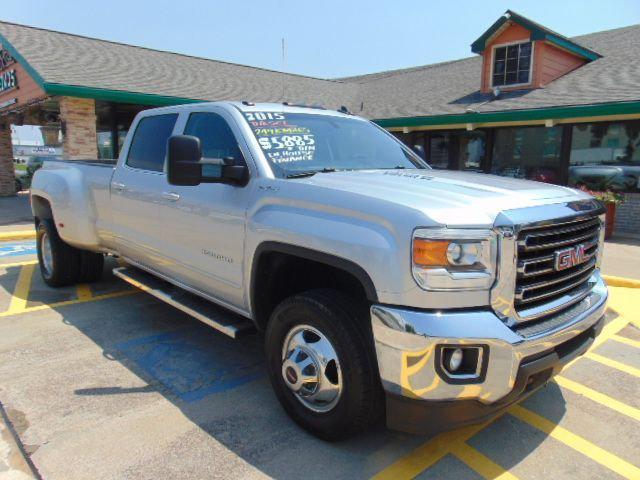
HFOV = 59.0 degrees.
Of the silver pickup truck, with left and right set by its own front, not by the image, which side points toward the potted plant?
left

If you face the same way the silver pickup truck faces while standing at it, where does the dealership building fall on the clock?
The dealership building is roughly at 8 o'clock from the silver pickup truck.

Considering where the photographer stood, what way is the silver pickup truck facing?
facing the viewer and to the right of the viewer
